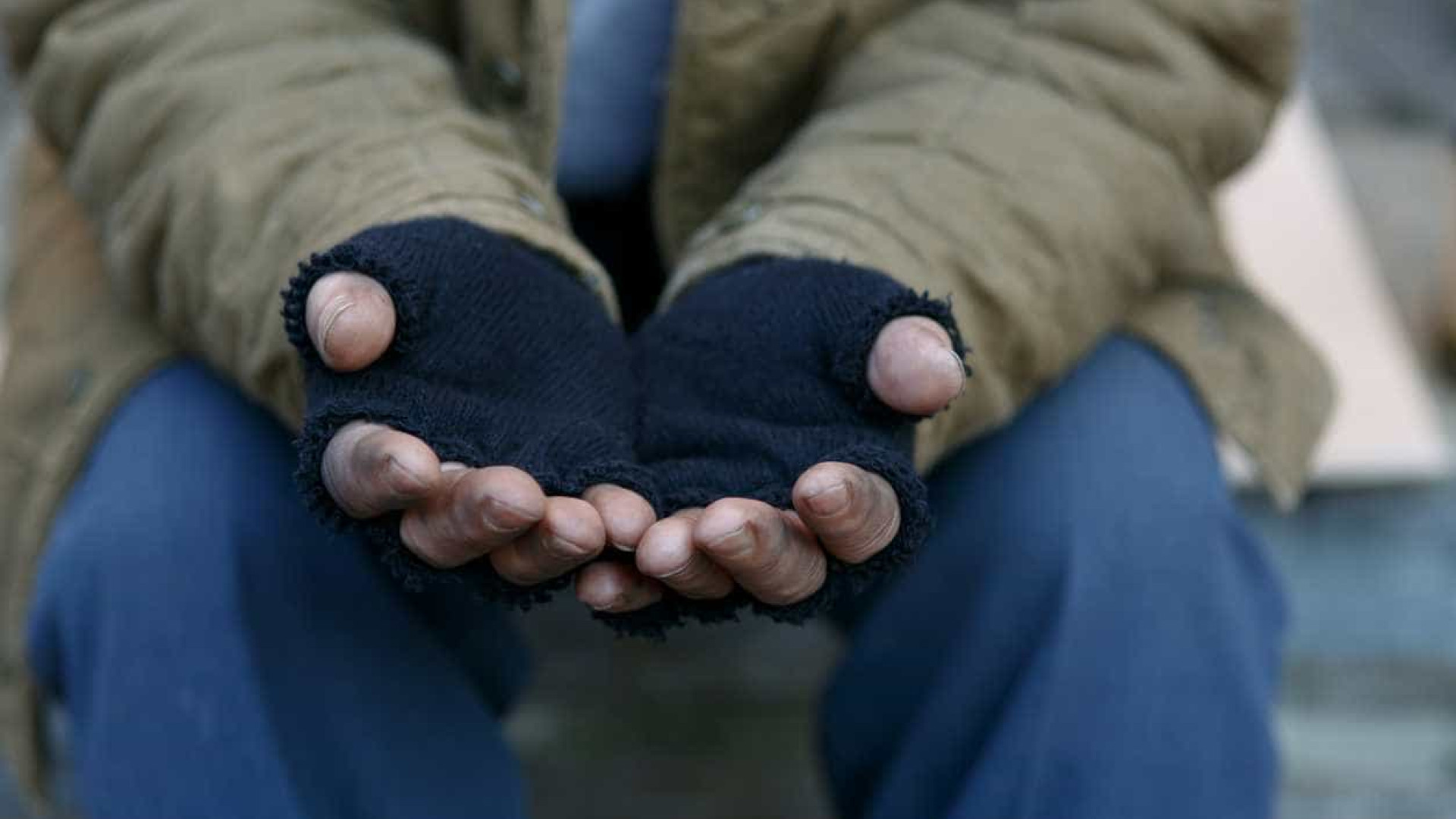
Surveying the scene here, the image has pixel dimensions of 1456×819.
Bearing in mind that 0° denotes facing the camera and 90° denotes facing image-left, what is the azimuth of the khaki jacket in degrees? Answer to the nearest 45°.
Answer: approximately 0°
